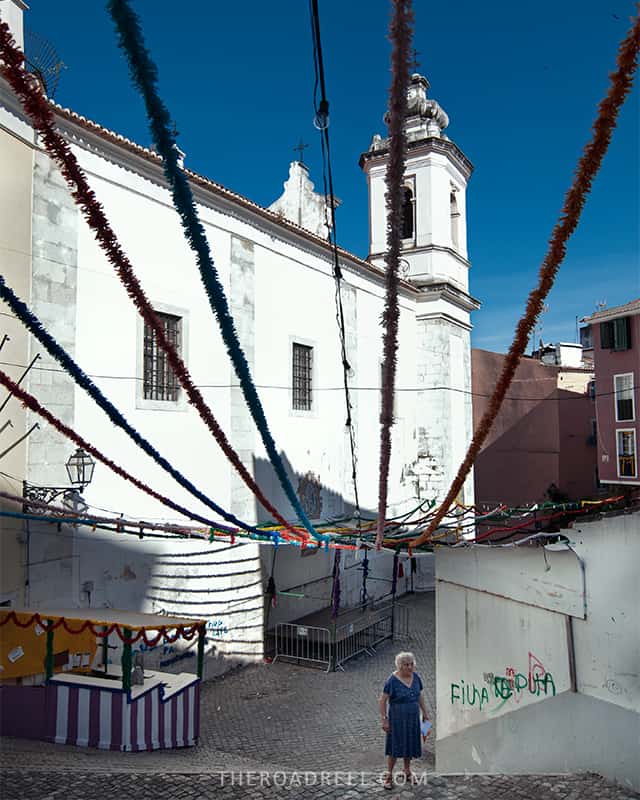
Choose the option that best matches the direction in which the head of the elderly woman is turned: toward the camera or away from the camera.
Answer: toward the camera

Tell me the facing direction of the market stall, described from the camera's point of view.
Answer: facing the viewer and to the right of the viewer

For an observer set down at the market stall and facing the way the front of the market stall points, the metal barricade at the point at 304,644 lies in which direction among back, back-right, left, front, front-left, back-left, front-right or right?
left

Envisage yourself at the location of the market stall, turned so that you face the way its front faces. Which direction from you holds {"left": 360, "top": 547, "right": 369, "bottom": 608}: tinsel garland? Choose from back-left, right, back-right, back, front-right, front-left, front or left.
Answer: left

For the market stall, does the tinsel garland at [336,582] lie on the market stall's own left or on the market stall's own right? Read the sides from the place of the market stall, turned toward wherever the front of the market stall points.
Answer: on the market stall's own left

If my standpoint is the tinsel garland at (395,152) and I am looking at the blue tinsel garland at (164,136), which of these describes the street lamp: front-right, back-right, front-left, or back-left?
front-right
